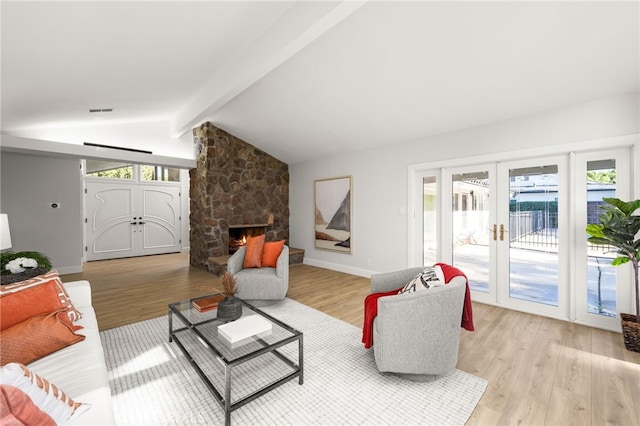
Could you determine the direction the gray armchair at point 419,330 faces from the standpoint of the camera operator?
facing to the left of the viewer

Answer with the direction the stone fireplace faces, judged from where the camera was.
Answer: facing the viewer and to the right of the viewer

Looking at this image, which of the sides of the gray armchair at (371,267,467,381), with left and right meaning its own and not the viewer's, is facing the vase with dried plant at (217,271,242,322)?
front

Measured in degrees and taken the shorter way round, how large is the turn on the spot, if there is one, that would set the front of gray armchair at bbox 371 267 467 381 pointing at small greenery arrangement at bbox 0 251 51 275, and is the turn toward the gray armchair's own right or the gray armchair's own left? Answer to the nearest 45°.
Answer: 0° — it already faces it

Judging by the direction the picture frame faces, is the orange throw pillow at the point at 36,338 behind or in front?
in front

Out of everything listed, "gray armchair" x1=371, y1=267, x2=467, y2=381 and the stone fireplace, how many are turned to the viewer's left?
1

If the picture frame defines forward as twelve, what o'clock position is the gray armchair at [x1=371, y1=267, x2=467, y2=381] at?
The gray armchair is roughly at 10 o'clock from the picture frame.

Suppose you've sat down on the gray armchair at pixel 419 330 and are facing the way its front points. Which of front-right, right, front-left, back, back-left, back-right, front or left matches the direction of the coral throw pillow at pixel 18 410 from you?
front-left

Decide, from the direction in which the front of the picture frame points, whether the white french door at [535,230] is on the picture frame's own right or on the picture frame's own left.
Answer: on the picture frame's own left

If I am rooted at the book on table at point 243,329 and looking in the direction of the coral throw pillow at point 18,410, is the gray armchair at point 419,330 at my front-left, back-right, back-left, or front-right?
back-left

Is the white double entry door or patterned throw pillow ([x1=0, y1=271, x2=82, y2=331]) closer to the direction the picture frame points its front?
the patterned throw pillow

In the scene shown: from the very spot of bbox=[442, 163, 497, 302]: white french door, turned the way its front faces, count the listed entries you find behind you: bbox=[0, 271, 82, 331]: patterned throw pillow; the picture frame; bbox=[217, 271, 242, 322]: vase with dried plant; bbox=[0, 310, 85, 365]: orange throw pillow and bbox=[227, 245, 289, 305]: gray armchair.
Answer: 0

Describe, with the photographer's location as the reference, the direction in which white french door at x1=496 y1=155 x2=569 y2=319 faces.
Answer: facing the viewer and to the left of the viewer

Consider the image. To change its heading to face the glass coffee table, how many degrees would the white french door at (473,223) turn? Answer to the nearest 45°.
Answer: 0° — it already faces it

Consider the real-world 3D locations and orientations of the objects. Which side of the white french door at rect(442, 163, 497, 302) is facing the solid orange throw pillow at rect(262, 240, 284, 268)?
front

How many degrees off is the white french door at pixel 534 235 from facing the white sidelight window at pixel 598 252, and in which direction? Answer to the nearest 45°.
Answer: approximately 135° to its left

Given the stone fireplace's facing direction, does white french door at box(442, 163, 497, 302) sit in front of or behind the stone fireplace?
in front

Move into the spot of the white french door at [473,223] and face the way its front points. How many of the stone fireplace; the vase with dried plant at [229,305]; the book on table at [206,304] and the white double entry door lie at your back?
0

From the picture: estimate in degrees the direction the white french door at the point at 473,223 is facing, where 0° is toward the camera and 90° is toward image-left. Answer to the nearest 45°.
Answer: approximately 45°

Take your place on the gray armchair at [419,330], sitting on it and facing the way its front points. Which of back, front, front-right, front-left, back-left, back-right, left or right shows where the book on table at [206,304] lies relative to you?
front
